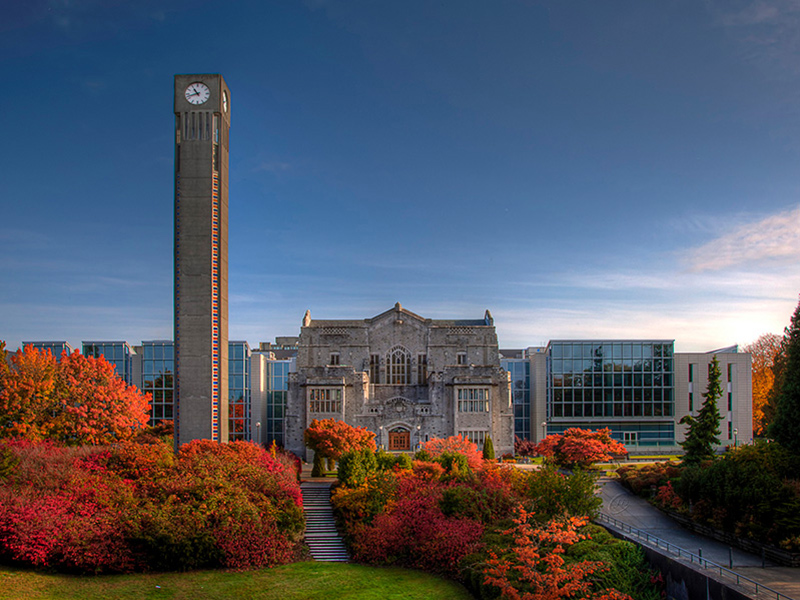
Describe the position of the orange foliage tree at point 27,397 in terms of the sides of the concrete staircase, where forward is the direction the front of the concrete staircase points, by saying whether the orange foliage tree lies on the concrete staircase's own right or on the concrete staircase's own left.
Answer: on the concrete staircase's own right

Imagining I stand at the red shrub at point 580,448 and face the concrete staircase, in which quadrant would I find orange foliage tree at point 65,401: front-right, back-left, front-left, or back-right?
front-right

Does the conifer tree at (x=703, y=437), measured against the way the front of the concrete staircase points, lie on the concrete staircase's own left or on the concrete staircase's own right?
on the concrete staircase's own left

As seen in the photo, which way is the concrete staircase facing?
toward the camera

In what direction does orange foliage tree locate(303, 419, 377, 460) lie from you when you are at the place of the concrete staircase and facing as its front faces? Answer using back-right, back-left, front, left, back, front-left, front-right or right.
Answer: back

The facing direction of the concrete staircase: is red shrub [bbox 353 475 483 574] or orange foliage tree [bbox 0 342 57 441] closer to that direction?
the red shrub

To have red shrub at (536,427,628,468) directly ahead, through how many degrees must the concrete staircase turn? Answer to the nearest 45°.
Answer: approximately 135° to its left

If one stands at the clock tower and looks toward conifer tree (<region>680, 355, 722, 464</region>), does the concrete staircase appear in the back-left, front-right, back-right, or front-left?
front-right

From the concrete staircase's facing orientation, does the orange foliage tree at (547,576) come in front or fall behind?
in front

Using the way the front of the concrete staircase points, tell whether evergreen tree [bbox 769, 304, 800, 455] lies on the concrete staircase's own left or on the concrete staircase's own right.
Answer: on the concrete staircase's own left
